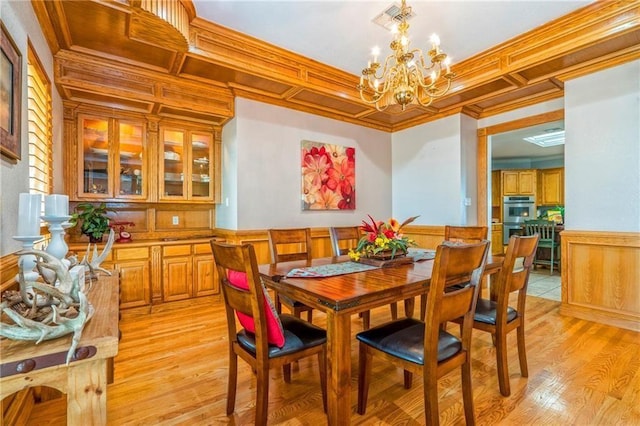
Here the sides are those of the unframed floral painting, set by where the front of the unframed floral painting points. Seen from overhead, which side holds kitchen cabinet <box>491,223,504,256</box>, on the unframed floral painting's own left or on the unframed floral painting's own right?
on the unframed floral painting's own left

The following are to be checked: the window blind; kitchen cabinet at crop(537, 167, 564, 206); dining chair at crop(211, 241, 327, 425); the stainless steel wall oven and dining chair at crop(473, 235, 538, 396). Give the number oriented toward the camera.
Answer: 2

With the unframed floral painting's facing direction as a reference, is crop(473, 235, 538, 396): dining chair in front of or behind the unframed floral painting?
in front

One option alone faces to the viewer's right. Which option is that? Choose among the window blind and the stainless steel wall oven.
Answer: the window blind

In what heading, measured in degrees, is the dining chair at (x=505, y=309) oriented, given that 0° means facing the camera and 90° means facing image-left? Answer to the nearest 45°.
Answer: approximately 135°

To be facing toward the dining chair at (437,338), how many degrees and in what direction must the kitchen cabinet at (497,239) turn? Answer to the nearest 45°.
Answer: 0° — it already faces it

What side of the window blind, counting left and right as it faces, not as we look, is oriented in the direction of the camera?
right

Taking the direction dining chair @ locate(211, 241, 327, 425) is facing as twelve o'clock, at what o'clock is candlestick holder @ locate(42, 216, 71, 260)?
The candlestick holder is roughly at 8 o'clock from the dining chair.

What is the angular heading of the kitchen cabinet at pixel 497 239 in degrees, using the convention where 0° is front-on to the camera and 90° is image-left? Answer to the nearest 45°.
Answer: approximately 0°

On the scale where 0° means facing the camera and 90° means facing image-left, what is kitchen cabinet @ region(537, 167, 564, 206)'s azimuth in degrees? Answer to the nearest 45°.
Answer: approximately 0°
